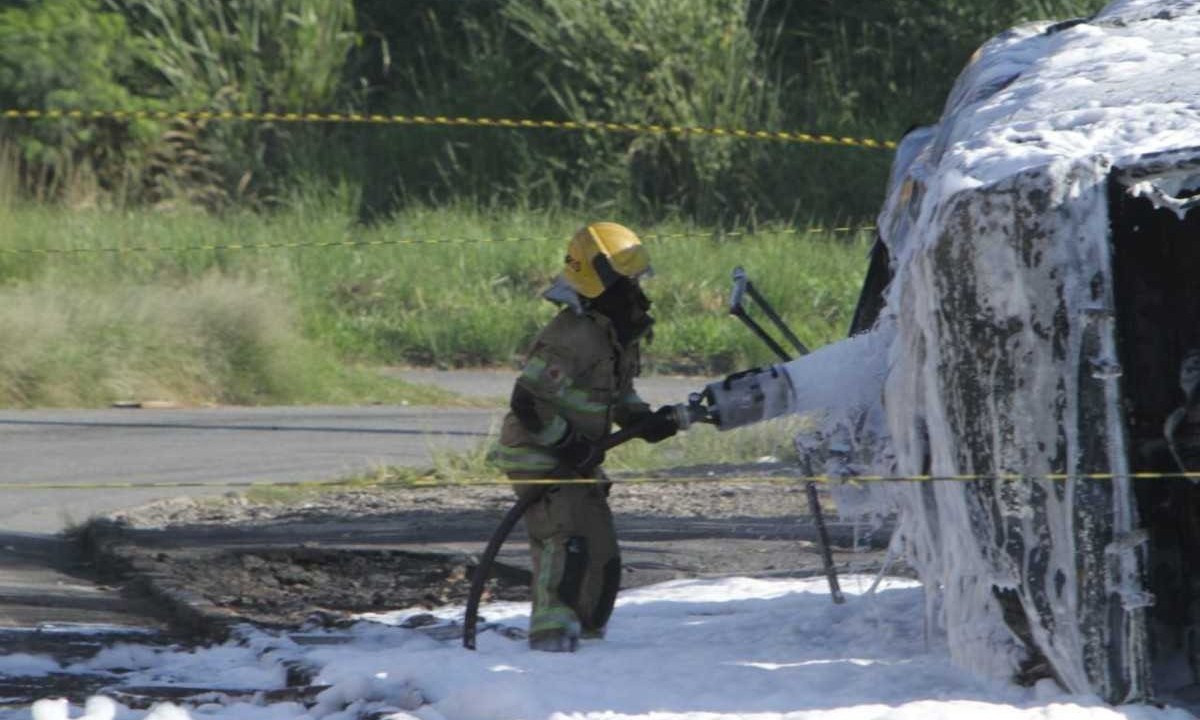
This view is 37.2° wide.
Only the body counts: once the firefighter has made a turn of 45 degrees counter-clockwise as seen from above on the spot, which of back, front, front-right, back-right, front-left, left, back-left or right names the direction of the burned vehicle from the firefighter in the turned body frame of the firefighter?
right

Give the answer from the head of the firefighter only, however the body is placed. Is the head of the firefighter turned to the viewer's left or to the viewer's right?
to the viewer's right

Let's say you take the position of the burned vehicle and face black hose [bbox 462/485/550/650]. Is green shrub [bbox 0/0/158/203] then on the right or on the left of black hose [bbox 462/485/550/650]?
right

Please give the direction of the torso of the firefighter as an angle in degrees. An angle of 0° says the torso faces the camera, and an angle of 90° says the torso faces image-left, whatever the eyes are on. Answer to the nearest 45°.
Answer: approximately 270°
